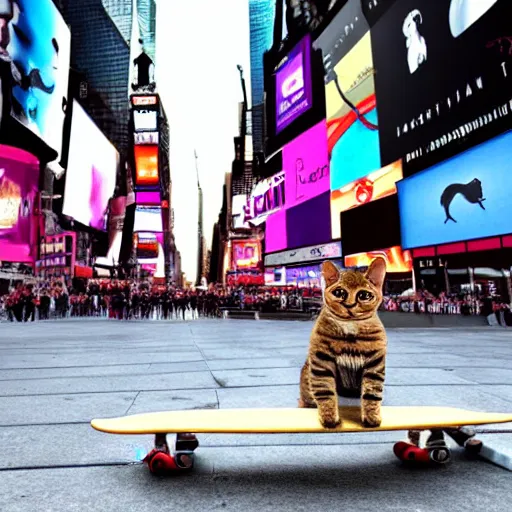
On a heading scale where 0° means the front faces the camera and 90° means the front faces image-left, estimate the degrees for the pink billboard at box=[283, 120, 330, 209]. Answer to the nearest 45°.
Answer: approximately 45°

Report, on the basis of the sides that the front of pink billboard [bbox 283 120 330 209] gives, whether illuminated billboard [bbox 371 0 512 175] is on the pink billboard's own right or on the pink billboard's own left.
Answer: on the pink billboard's own left

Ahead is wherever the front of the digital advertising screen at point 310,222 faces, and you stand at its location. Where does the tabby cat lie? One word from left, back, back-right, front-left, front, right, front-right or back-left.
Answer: front-left

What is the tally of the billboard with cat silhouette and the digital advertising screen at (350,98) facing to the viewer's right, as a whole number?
0

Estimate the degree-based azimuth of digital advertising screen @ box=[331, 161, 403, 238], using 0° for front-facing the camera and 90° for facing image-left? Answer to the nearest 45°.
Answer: approximately 45°

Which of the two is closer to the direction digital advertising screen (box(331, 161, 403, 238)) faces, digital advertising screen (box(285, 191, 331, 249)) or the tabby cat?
the tabby cat

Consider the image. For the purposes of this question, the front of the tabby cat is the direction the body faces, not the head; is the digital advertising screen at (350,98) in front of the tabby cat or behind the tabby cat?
behind

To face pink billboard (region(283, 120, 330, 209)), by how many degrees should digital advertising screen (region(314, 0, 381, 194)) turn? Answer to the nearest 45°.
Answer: approximately 90° to its right
